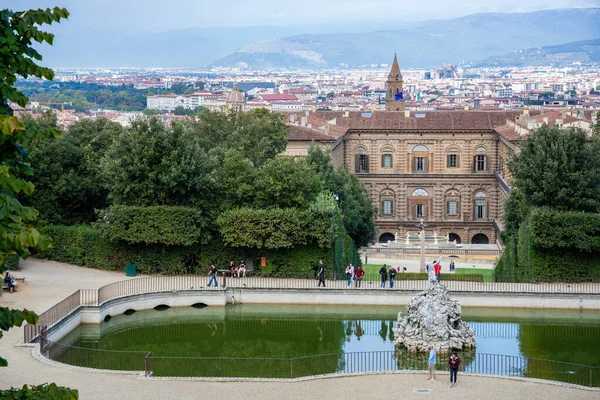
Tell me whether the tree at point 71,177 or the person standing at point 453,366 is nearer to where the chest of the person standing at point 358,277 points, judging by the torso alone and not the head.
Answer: the person standing

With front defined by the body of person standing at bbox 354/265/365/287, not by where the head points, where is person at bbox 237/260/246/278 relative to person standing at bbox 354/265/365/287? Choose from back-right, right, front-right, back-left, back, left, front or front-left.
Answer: right

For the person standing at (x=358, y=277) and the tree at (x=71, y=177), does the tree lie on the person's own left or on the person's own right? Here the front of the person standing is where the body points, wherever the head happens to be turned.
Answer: on the person's own right

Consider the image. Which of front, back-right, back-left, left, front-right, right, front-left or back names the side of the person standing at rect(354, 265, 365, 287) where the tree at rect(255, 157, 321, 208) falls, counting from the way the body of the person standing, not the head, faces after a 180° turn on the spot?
front-left

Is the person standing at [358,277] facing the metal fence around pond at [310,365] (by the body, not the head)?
yes

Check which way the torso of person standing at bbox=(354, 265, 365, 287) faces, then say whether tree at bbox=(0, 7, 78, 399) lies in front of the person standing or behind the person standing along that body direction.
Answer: in front

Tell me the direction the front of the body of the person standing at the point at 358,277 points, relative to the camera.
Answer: toward the camera

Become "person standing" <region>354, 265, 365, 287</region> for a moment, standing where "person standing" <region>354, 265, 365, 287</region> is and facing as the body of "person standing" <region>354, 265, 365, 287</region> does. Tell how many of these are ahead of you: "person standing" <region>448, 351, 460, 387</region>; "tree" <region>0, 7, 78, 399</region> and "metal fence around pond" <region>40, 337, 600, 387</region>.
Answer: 3

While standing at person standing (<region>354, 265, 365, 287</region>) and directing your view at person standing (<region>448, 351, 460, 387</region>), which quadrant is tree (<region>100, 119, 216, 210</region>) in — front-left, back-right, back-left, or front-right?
back-right
